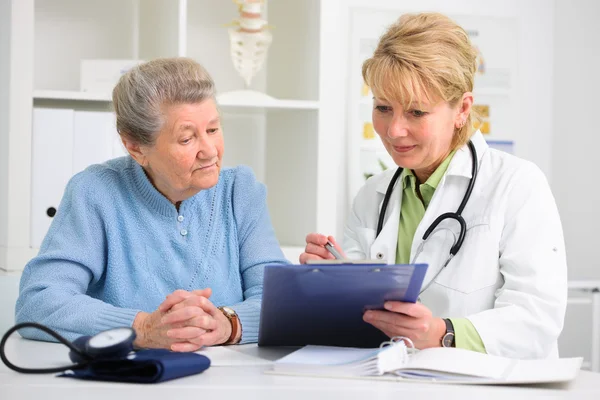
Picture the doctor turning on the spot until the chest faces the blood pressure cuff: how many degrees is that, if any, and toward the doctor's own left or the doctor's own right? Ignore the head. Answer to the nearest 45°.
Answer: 0° — they already face it

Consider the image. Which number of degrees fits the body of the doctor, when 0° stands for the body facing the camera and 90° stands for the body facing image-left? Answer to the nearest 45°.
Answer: approximately 45°

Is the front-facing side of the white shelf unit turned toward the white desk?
yes

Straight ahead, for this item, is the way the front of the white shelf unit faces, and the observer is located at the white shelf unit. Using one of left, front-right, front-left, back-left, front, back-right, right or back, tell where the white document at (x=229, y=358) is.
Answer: front

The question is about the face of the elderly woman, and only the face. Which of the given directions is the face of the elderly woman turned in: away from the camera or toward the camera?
toward the camera

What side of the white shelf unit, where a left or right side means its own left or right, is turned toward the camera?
front

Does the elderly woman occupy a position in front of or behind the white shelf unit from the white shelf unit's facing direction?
in front

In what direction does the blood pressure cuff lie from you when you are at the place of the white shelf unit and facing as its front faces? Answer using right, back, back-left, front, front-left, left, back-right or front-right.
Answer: front

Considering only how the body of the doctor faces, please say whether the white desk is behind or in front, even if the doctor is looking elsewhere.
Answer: in front

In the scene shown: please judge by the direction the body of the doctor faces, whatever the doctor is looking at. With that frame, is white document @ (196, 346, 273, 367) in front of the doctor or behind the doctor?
in front

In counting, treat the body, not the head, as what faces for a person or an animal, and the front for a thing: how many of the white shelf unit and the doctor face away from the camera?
0

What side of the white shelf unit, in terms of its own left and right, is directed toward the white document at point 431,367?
front
